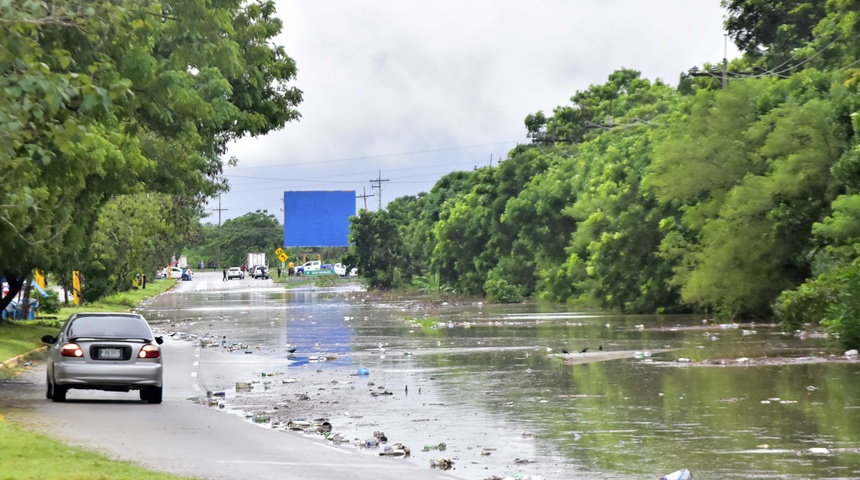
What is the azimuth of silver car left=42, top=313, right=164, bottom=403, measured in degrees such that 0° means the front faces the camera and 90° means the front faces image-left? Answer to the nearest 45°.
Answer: approximately 180°
